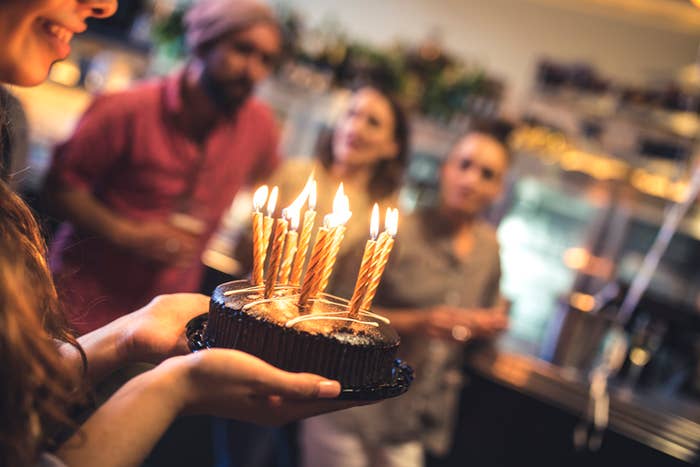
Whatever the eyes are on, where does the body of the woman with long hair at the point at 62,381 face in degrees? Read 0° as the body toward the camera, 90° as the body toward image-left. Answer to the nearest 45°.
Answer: approximately 270°

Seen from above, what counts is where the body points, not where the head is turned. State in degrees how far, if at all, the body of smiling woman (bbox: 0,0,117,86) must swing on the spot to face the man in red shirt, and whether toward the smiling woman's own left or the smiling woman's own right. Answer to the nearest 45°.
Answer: approximately 90° to the smiling woman's own left

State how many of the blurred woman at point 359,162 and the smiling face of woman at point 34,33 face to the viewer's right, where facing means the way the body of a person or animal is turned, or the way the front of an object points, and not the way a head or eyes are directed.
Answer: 1

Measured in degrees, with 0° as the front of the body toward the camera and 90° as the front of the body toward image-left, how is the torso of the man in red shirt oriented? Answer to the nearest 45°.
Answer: approximately 315°

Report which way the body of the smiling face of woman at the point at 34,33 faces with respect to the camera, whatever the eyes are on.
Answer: to the viewer's right

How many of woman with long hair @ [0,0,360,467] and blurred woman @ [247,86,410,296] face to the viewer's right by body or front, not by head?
1

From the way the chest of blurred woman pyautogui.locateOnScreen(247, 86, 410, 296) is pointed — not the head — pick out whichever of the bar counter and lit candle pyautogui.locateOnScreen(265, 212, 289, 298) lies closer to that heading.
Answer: the lit candle

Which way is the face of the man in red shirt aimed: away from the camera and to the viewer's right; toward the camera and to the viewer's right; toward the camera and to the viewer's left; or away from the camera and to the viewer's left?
toward the camera and to the viewer's right

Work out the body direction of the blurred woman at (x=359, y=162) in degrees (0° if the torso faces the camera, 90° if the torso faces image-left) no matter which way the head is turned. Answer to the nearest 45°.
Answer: approximately 45°

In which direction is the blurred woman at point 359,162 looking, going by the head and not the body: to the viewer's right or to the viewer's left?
to the viewer's left

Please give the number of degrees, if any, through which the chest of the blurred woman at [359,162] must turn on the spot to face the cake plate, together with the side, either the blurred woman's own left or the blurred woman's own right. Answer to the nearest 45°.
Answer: approximately 45° to the blurred woman's own left

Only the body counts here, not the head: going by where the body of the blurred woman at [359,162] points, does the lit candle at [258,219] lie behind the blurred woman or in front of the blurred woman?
in front

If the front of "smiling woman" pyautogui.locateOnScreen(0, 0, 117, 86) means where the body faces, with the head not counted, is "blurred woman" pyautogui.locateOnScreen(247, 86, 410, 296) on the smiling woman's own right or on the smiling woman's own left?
on the smiling woman's own left
